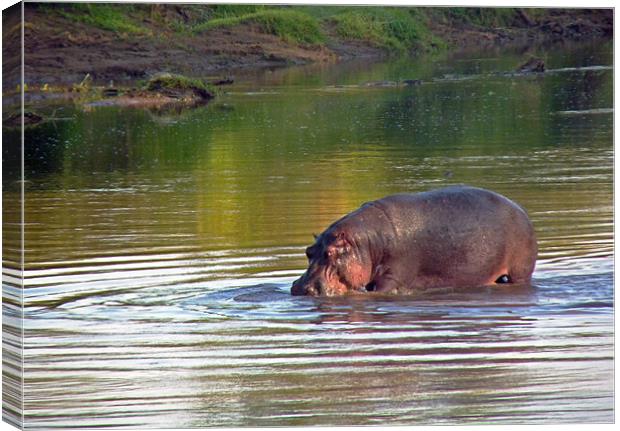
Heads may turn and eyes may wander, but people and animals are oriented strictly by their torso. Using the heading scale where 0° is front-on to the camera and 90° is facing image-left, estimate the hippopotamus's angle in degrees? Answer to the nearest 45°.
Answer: approximately 90°
